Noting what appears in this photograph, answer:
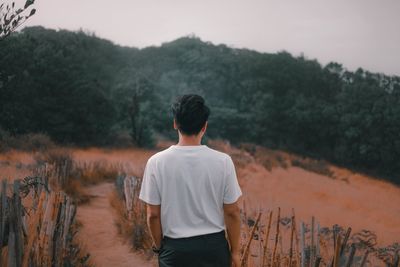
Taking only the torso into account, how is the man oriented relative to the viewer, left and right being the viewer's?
facing away from the viewer

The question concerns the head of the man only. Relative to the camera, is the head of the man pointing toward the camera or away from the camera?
away from the camera
